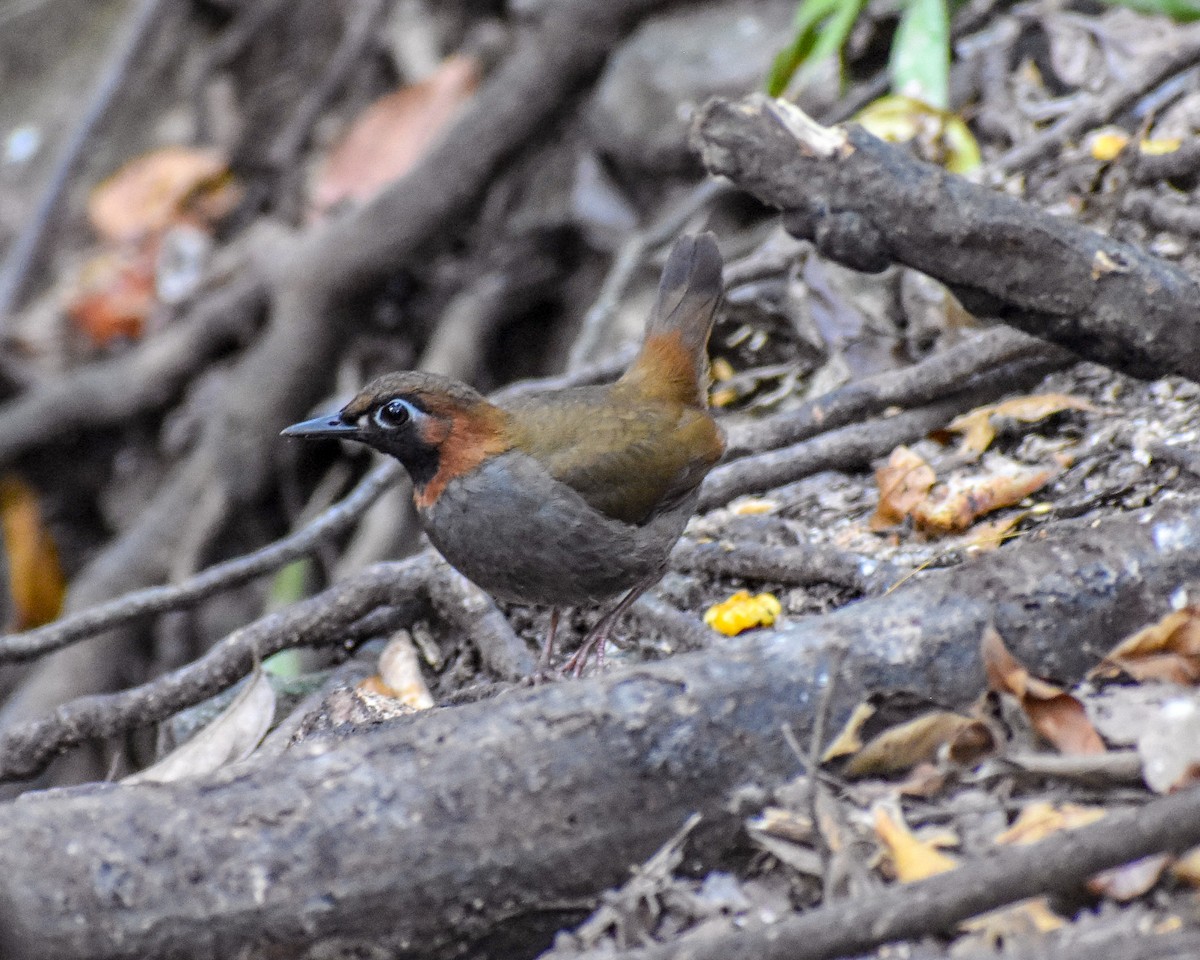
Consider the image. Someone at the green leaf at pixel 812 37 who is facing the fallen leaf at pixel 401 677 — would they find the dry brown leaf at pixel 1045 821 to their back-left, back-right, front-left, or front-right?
front-left

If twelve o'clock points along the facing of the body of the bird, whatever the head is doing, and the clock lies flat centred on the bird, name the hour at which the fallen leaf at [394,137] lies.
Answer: The fallen leaf is roughly at 3 o'clock from the bird.

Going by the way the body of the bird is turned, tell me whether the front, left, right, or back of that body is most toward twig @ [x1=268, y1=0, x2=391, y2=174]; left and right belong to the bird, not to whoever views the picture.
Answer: right

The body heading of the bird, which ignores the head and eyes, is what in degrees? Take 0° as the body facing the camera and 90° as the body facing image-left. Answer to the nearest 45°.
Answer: approximately 90°

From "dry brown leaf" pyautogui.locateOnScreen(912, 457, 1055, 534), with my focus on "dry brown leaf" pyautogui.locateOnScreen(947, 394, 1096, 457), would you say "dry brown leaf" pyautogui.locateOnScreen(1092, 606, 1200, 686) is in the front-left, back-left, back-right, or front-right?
back-right

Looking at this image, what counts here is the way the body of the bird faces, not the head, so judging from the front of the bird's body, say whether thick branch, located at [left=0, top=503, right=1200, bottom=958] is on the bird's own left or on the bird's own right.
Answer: on the bird's own left

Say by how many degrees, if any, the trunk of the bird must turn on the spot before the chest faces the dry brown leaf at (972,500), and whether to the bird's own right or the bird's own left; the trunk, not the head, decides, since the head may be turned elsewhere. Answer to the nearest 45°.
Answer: approximately 180°

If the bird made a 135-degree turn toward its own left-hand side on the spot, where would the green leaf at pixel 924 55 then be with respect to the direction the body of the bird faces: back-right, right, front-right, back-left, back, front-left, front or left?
left

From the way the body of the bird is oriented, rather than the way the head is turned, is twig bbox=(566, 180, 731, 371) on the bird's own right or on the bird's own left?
on the bird's own right
